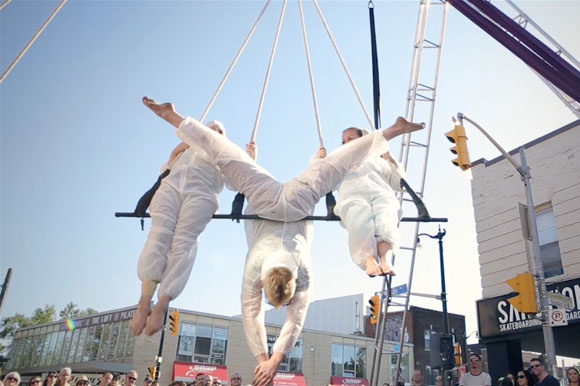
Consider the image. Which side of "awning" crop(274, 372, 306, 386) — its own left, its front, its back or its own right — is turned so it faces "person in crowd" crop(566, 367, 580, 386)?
front

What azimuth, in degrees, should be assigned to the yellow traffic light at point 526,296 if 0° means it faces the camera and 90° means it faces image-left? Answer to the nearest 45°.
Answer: approximately 90°

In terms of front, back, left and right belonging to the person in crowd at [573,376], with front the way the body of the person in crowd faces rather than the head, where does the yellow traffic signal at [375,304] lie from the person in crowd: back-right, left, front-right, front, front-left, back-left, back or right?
back-right

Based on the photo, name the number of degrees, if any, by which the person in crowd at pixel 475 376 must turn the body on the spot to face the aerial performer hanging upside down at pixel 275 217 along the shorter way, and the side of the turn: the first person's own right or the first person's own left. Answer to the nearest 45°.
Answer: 0° — they already face them

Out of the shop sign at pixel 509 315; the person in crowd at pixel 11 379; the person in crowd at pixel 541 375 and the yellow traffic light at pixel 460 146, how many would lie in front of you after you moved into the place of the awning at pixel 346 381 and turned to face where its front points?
4
